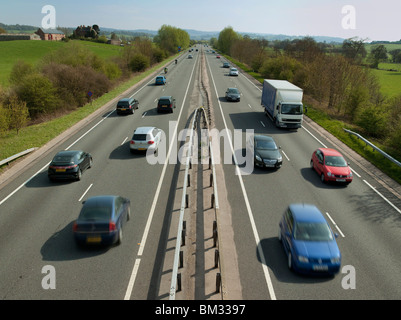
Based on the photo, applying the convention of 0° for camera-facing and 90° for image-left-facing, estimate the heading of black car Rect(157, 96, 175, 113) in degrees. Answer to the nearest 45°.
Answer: approximately 180°

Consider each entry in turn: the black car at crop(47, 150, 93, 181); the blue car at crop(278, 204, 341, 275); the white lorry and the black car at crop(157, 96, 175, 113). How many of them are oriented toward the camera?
2

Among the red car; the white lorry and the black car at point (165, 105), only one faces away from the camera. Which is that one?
the black car

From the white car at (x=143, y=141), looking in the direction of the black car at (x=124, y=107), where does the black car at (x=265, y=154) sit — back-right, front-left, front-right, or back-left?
back-right

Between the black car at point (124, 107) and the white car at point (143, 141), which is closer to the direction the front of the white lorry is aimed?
the white car

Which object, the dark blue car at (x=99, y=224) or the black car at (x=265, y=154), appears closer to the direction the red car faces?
the dark blue car

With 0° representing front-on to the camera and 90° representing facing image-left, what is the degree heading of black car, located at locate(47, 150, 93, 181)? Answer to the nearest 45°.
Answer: approximately 225°

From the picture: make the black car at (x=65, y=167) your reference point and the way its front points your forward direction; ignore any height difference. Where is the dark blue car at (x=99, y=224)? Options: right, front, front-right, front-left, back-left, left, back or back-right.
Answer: back-right
